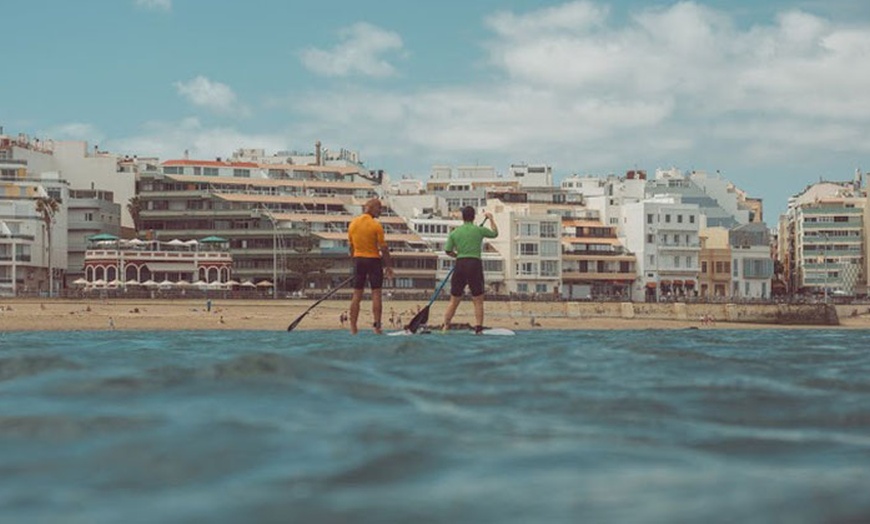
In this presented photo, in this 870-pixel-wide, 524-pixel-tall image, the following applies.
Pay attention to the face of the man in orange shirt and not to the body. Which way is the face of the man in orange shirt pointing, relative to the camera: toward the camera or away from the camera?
away from the camera

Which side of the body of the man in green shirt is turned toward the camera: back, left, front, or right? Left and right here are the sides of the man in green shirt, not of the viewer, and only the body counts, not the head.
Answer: back

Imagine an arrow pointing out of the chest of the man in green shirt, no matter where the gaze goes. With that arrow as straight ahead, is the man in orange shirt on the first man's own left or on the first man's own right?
on the first man's own left
